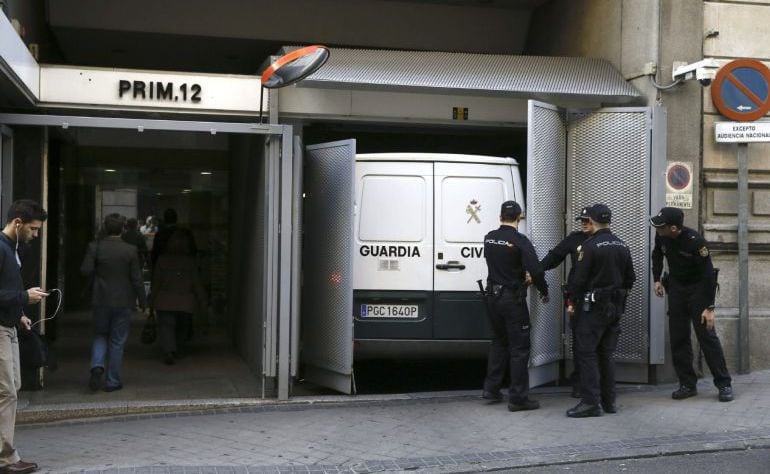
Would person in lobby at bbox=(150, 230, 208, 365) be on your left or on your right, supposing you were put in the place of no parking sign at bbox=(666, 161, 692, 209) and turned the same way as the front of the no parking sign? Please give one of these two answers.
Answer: on your right

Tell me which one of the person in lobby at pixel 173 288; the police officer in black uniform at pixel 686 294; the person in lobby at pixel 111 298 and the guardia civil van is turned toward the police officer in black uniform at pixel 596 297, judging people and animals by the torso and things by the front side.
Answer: the police officer in black uniform at pixel 686 294

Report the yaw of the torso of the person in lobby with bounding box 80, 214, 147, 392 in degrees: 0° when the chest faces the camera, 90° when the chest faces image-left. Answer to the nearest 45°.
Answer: approximately 180°

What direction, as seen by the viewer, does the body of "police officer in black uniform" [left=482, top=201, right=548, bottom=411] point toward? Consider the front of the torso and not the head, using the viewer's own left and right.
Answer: facing away from the viewer and to the right of the viewer

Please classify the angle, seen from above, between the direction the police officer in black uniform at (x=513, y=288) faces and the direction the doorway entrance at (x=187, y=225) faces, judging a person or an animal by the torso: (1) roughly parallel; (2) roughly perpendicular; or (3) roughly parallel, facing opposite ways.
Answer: roughly parallel, facing opposite ways

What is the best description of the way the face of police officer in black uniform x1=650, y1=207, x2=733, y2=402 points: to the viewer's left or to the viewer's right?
to the viewer's left
